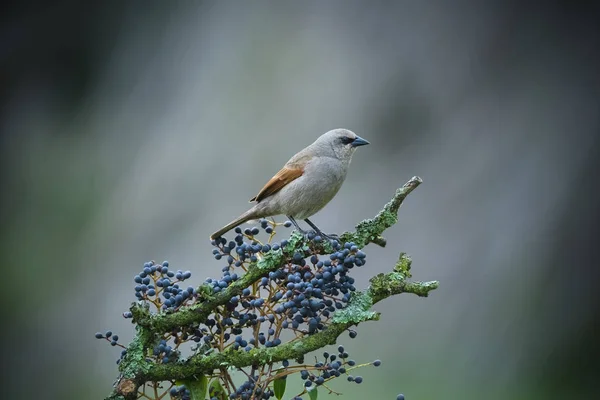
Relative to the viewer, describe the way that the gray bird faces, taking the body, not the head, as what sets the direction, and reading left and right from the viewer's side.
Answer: facing to the right of the viewer
